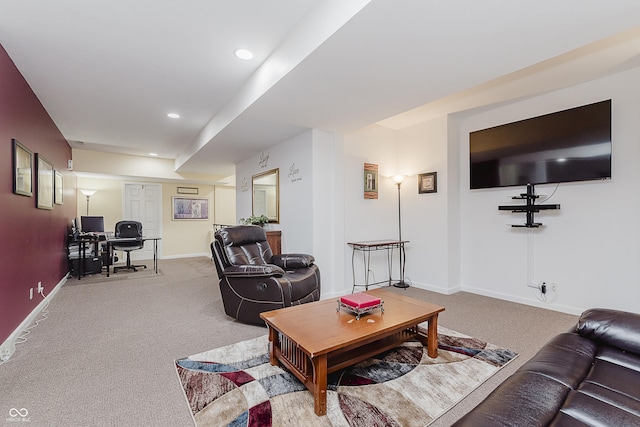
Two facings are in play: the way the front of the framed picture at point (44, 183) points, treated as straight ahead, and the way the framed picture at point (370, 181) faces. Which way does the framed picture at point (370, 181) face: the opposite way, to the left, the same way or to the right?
to the right

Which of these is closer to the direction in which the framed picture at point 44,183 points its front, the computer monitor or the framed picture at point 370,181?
the framed picture

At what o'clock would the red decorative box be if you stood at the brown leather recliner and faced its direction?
The red decorative box is roughly at 12 o'clock from the brown leather recliner.

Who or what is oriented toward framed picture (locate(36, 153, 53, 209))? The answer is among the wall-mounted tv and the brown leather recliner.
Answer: the wall-mounted tv

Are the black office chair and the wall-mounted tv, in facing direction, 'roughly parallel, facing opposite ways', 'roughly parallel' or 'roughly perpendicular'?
roughly perpendicular

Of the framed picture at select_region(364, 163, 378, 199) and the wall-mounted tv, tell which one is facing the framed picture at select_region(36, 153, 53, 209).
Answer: the wall-mounted tv

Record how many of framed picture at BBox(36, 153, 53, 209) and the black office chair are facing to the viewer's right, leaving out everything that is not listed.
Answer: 1

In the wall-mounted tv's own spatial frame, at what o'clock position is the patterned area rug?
The patterned area rug is roughly at 11 o'clock from the wall-mounted tv.

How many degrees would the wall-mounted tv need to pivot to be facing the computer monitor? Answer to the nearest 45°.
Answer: approximately 45° to its right

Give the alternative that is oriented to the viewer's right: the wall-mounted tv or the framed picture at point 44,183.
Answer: the framed picture
